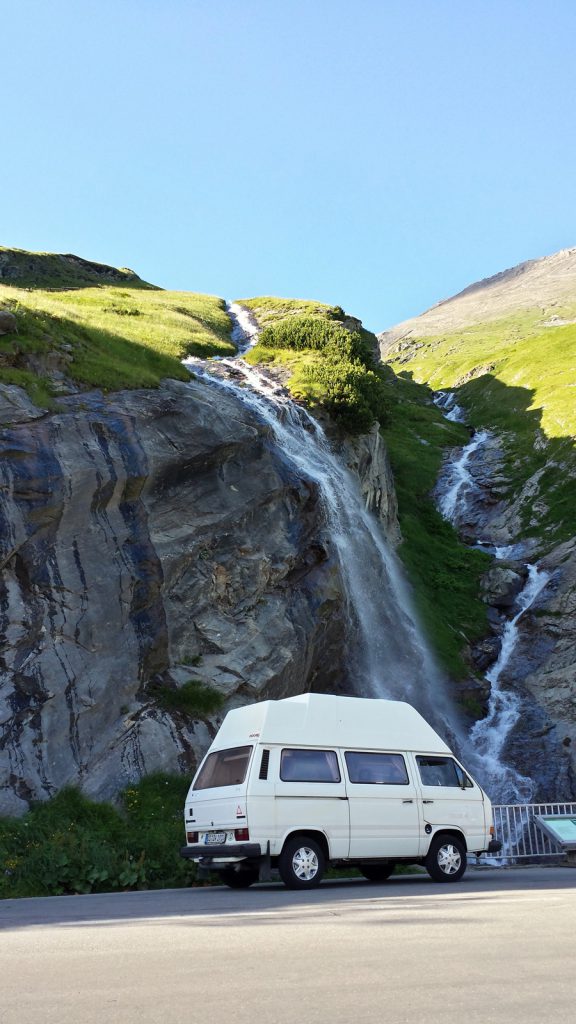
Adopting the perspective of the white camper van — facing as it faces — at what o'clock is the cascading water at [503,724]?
The cascading water is roughly at 11 o'clock from the white camper van.

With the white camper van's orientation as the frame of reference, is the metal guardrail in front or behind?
in front

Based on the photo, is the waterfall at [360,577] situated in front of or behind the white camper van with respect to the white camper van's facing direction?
in front

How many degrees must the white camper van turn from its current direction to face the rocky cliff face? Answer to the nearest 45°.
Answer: approximately 90° to its left

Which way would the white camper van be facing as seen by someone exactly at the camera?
facing away from the viewer and to the right of the viewer
